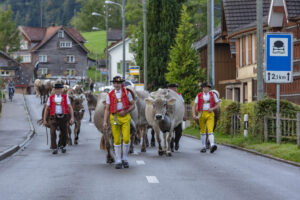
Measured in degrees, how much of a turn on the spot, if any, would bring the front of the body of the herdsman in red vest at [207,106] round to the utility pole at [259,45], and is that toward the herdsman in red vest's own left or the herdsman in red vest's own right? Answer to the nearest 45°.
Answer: approximately 135° to the herdsman in red vest's own left

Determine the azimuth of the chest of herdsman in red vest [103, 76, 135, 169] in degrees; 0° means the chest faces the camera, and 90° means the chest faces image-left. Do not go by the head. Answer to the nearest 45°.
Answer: approximately 0°

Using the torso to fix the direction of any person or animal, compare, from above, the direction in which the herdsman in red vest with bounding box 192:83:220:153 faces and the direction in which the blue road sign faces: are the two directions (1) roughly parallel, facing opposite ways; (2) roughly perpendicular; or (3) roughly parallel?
roughly parallel

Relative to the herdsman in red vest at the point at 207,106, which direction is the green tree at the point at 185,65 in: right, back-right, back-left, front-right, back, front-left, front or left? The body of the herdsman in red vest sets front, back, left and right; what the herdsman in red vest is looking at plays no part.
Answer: back

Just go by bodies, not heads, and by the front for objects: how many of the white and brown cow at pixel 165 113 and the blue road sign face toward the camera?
2

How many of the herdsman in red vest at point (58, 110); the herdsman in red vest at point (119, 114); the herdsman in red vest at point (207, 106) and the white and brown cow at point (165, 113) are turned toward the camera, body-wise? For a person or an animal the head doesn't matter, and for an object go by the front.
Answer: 4

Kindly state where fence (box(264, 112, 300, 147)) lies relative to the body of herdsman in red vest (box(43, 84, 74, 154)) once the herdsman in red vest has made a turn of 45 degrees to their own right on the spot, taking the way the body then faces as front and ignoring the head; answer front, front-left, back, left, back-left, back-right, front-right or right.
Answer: back-left

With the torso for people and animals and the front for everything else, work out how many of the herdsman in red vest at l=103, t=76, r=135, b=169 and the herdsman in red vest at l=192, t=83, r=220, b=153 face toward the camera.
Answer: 2

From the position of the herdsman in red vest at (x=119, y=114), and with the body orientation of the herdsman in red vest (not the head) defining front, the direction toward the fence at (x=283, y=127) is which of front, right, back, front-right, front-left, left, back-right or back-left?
back-left

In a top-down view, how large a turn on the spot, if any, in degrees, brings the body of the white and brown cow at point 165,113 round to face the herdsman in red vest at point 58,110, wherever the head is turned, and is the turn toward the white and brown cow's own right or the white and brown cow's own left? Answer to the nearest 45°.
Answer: approximately 90° to the white and brown cow's own right

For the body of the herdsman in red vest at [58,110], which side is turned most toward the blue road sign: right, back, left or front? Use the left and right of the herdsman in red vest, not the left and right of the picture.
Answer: left

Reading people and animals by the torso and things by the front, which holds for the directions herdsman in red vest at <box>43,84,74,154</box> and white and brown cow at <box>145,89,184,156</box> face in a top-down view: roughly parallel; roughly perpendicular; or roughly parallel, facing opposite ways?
roughly parallel

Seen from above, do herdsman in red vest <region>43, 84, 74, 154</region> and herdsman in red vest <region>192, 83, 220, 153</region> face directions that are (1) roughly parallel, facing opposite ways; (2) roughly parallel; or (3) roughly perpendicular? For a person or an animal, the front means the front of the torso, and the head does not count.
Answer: roughly parallel

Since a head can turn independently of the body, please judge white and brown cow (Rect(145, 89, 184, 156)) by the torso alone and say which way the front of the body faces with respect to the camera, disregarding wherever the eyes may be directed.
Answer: toward the camera

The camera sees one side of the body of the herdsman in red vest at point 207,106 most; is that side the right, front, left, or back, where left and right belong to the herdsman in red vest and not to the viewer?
front
